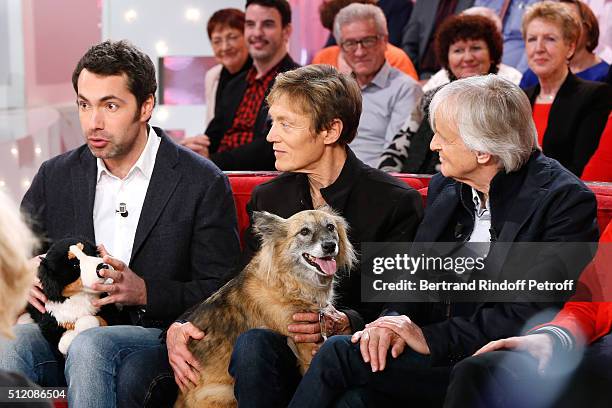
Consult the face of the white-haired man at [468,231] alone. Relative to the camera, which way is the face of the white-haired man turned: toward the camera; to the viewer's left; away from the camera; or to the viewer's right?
to the viewer's left

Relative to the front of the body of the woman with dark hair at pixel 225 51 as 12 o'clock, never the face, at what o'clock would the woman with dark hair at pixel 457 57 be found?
the woman with dark hair at pixel 457 57 is roughly at 9 o'clock from the woman with dark hair at pixel 225 51.

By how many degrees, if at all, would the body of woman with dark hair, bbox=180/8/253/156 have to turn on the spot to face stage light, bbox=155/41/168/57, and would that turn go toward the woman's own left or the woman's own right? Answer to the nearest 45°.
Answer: approximately 90° to the woman's own right

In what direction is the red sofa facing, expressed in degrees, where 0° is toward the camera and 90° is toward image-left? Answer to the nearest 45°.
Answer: approximately 0°

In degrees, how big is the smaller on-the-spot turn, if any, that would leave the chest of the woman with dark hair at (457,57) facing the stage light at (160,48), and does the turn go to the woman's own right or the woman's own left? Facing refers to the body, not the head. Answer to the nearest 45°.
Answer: approximately 135° to the woman's own right

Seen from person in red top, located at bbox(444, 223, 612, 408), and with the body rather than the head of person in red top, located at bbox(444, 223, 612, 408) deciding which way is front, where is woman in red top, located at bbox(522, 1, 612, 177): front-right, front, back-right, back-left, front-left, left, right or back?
back-right

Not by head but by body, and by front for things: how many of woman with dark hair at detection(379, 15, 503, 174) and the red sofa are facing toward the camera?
2

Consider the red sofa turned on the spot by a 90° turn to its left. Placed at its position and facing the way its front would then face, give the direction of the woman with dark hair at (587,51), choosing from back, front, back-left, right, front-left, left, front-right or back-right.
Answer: front-left
